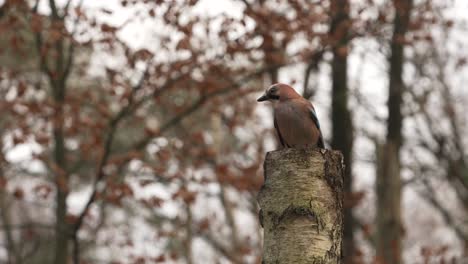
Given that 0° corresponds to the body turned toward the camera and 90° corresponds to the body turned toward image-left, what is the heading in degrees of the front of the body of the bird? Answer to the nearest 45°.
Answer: approximately 45°

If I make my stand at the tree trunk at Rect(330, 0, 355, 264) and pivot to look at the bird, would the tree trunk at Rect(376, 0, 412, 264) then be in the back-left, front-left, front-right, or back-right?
back-left

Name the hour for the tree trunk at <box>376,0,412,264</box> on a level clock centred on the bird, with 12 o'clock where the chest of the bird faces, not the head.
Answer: The tree trunk is roughly at 5 o'clock from the bird.

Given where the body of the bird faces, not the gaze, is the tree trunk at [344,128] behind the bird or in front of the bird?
behind
